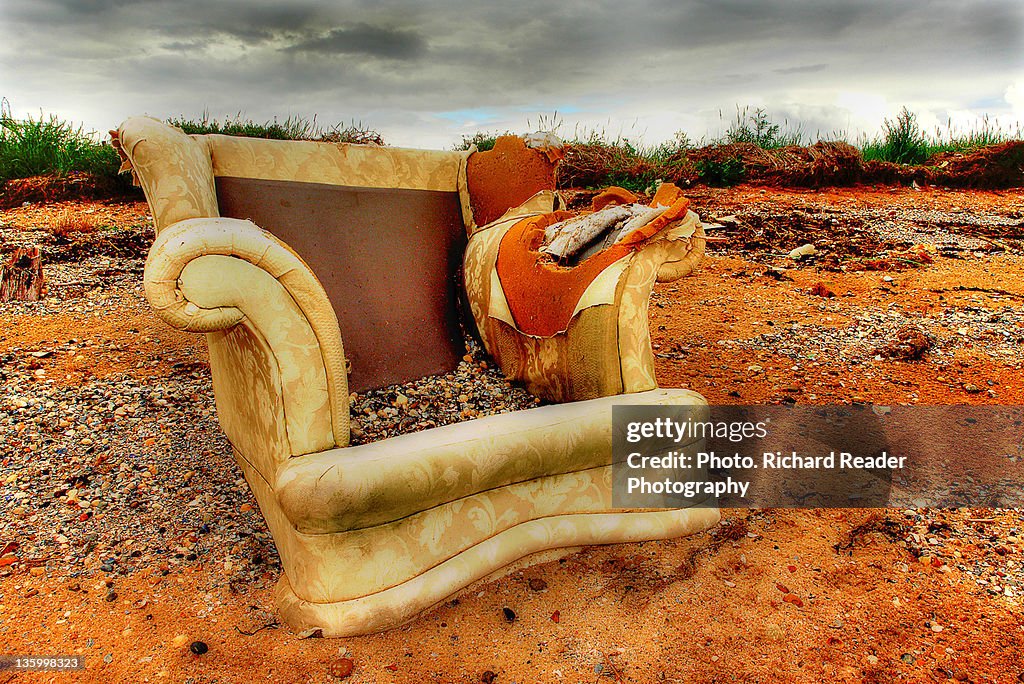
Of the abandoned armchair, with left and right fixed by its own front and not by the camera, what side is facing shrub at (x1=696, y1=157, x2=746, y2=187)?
left

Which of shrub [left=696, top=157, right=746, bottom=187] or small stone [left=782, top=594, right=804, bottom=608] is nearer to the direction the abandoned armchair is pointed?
the small stone

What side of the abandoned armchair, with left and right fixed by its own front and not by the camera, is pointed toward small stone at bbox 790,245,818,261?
left

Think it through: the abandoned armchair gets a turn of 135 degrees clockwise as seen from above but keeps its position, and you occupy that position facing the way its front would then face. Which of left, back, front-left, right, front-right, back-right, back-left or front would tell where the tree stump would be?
front-right

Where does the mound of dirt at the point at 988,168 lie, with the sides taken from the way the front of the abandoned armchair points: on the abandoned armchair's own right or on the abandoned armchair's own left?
on the abandoned armchair's own left

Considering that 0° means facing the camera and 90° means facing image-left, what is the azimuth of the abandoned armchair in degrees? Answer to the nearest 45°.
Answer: approximately 315°
